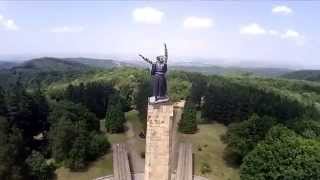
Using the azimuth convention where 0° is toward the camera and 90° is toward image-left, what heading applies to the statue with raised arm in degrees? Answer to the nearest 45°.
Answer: approximately 0°
